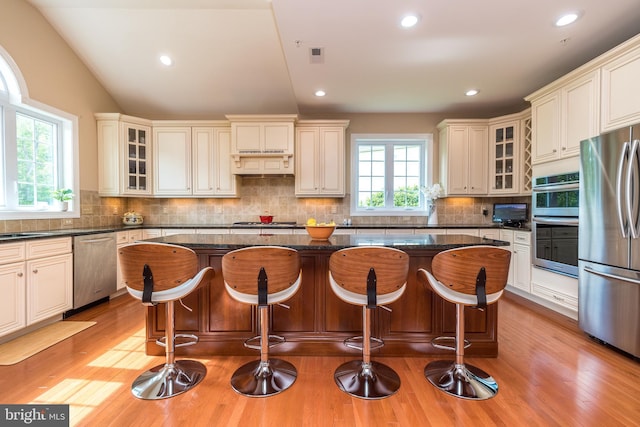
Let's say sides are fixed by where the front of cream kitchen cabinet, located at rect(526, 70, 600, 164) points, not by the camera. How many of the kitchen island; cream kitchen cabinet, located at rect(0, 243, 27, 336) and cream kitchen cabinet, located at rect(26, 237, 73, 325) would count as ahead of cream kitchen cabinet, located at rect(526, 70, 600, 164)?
3

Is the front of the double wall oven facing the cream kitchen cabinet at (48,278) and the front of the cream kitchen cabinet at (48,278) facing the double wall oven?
yes

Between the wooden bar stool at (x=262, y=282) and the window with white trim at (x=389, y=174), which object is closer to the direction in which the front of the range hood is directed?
the wooden bar stool

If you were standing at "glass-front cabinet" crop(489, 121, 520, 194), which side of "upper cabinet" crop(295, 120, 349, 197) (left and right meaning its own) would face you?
left

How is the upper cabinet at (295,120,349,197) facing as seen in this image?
toward the camera

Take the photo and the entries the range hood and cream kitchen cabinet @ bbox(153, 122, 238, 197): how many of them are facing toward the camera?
2

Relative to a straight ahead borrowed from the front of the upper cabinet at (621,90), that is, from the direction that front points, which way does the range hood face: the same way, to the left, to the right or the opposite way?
to the left

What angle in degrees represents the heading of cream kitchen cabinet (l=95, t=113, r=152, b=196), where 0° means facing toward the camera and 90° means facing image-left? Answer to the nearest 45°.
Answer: approximately 315°

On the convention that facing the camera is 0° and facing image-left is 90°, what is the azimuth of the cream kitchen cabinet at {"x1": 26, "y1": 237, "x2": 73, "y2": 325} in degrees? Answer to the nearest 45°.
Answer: approximately 315°

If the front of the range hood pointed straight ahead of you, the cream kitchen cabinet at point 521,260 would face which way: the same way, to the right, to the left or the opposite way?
to the right

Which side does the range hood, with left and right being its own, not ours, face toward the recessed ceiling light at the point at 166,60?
right

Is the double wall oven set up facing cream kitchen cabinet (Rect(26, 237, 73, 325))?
yes

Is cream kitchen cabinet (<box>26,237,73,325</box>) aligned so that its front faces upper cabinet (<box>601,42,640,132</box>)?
yes

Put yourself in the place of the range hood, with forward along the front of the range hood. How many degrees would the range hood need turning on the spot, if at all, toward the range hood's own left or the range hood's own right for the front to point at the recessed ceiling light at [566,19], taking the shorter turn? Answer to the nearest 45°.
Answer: approximately 45° to the range hood's own left

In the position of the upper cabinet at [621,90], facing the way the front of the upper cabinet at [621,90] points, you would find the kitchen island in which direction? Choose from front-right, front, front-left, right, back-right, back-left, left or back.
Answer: front

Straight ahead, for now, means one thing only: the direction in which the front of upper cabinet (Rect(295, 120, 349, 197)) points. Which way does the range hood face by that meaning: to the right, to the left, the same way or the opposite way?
the same way

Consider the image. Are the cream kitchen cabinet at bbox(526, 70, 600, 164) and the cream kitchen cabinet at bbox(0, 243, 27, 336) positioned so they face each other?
yes

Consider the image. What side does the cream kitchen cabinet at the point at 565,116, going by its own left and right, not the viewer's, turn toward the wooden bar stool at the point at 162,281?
front

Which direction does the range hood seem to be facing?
toward the camera

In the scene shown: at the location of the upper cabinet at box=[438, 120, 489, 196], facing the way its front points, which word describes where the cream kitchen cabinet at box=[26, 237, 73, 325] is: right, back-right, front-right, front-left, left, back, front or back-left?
front-right

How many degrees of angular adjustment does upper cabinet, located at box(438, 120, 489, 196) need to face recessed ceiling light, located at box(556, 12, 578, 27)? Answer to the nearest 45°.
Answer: approximately 45° to its left
